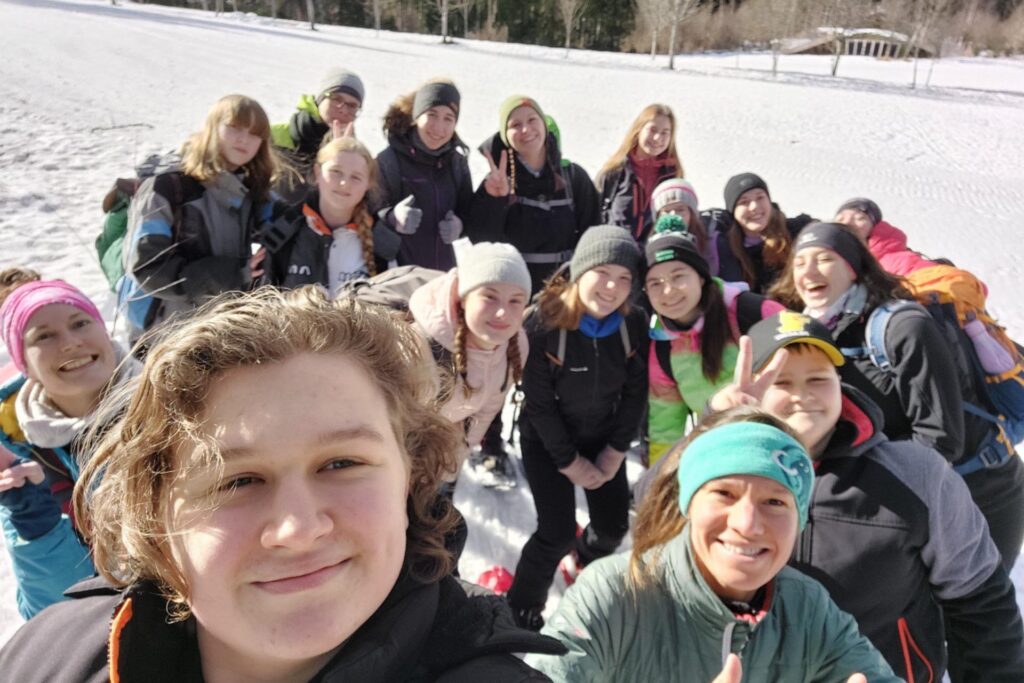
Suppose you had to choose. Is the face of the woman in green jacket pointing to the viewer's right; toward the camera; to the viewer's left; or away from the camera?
toward the camera

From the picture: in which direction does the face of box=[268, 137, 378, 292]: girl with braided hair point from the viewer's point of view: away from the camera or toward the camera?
toward the camera

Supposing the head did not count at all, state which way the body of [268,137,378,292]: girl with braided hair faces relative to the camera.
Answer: toward the camera

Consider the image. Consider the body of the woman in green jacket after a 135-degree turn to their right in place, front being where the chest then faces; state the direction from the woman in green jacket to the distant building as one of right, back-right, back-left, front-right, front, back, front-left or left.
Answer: front-right

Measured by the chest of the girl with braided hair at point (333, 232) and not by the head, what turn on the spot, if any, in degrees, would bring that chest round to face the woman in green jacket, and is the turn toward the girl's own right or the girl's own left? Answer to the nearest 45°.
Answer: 0° — they already face them

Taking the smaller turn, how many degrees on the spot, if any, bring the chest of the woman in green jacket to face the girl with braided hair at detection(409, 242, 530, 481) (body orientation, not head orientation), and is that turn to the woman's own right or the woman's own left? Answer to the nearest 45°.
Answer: approximately 135° to the woman's own right

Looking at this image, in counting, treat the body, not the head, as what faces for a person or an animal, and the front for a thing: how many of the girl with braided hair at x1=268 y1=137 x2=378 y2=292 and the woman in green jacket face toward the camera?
2

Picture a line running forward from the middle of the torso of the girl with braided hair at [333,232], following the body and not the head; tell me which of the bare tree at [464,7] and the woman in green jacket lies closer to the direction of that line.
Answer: the woman in green jacket

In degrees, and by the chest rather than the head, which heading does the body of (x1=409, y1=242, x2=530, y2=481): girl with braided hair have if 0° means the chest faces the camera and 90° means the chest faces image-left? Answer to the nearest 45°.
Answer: approximately 315°

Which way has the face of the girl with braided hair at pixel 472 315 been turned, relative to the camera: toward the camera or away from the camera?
toward the camera

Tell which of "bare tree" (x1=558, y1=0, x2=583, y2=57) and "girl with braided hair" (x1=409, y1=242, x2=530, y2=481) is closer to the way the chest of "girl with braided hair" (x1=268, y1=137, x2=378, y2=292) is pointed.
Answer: the girl with braided hair

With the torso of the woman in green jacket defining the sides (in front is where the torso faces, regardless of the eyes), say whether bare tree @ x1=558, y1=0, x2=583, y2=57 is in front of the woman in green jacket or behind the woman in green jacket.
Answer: behind

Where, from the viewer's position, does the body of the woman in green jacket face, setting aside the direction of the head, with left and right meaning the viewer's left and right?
facing the viewer
